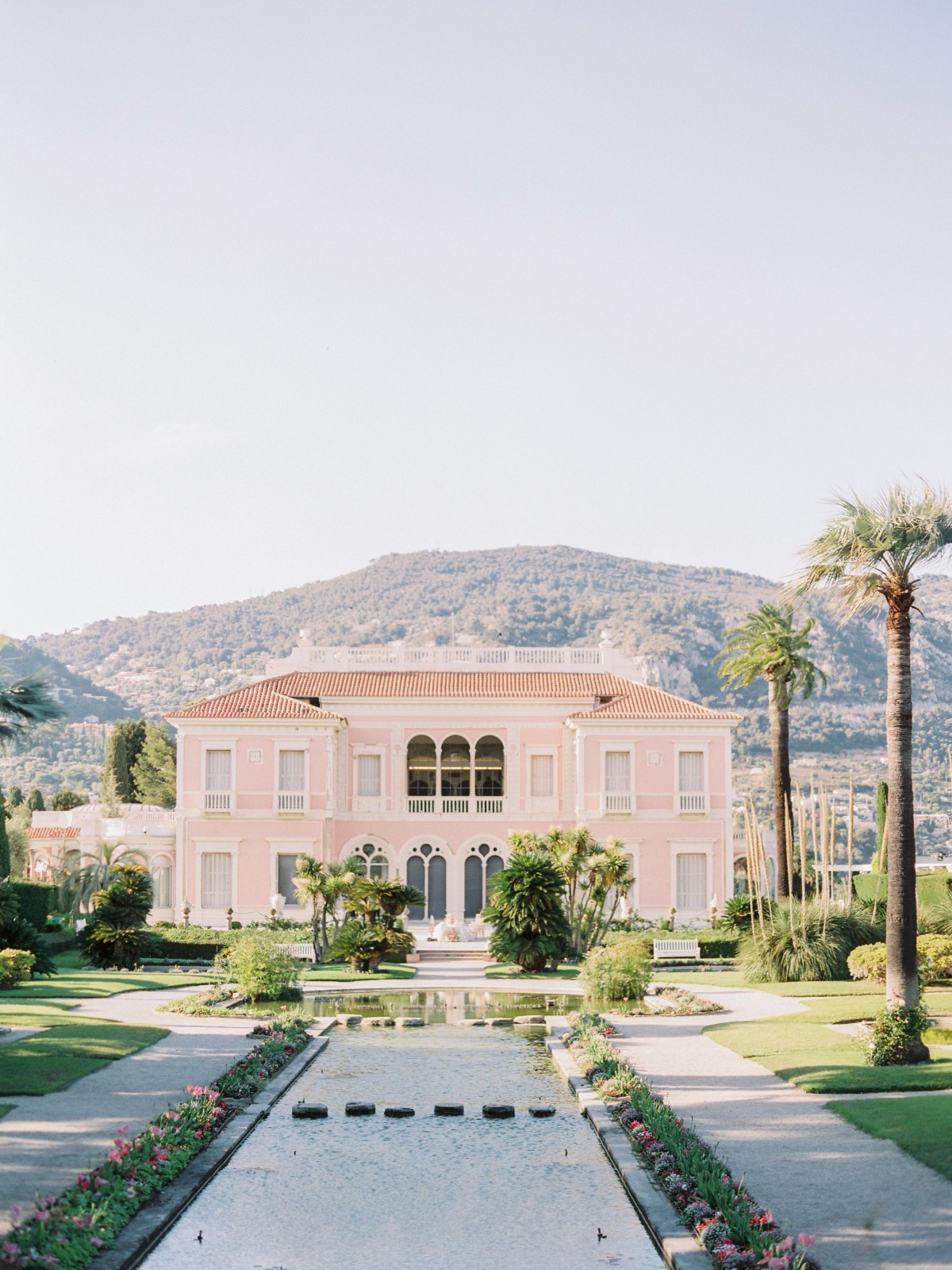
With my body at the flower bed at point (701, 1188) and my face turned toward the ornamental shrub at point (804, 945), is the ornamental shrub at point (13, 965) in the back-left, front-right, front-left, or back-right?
front-left

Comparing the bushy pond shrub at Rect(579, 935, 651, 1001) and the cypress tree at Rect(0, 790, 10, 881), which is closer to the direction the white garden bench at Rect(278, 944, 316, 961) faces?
the bushy pond shrub

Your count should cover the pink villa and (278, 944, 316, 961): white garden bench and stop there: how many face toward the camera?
2

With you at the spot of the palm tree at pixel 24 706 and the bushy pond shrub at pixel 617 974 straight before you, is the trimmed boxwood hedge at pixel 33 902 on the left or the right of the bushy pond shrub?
left

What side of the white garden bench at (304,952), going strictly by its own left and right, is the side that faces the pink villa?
back

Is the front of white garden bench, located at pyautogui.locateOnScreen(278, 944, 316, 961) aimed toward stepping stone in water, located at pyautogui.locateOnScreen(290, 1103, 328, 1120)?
yes

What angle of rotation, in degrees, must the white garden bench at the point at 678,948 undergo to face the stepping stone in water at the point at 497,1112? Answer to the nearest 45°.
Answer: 0° — it already faces it

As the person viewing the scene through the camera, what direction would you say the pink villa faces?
facing the viewer

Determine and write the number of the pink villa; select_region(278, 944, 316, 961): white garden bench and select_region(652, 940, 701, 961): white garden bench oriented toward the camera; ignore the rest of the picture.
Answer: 3

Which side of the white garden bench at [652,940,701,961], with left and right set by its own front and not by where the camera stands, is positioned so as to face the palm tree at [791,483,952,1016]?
front

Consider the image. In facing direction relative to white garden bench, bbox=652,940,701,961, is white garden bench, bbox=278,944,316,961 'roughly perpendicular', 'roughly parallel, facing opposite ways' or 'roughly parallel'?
roughly parallel

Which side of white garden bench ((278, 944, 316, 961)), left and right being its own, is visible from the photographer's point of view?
front

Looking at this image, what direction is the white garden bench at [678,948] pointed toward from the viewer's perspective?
toward the camera
